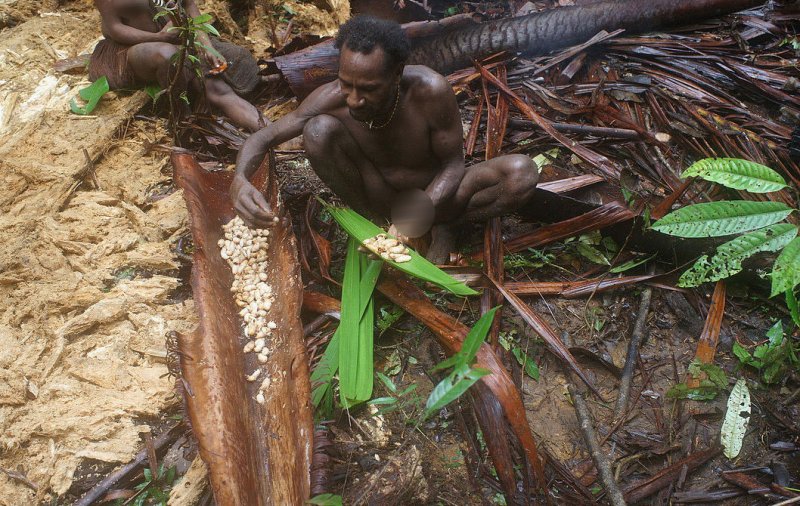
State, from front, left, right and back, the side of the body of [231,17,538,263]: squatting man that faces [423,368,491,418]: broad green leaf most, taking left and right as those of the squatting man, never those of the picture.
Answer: front

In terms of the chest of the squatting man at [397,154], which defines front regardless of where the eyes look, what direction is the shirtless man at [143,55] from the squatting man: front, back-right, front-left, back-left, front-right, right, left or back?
back-right

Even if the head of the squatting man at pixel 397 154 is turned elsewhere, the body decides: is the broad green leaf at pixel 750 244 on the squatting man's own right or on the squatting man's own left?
on the squatting man's own left

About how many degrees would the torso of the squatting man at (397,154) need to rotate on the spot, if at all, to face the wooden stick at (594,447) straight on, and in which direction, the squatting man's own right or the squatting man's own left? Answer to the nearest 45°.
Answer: approximately 45° to the squatting man's own left

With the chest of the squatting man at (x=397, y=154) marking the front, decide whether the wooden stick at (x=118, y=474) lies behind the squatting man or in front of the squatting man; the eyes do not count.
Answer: in front

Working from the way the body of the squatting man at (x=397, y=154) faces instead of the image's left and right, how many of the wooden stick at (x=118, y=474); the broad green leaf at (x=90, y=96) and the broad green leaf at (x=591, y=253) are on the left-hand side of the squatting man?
1

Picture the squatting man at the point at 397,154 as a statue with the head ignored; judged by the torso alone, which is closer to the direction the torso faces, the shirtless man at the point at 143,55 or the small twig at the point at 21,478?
the small twig

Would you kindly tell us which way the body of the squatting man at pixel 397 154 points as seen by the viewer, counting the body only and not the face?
toward the camera

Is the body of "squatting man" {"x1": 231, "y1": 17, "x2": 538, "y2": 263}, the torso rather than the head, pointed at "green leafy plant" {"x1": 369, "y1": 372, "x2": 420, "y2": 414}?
yes

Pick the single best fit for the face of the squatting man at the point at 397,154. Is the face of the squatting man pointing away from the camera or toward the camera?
toward the camera
